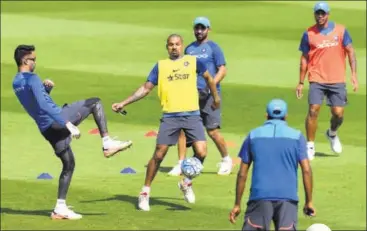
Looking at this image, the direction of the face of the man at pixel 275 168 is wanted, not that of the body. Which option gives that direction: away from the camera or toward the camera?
away from the camera

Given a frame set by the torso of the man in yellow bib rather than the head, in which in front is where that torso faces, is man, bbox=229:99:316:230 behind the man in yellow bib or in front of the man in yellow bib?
in front

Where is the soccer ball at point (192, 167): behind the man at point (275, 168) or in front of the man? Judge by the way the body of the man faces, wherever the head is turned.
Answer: in front

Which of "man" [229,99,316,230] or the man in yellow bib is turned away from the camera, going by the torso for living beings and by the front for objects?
the man

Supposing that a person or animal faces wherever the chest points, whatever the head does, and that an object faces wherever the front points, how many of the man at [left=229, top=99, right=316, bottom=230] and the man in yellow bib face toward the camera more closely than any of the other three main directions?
1

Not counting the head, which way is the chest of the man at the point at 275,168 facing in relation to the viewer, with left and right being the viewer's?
facing away from the viewer

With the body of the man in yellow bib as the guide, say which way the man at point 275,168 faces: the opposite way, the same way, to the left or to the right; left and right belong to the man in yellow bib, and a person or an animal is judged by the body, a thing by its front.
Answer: the opposite way

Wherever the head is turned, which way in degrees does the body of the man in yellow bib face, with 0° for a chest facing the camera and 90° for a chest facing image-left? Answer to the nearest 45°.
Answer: approximately 0°
